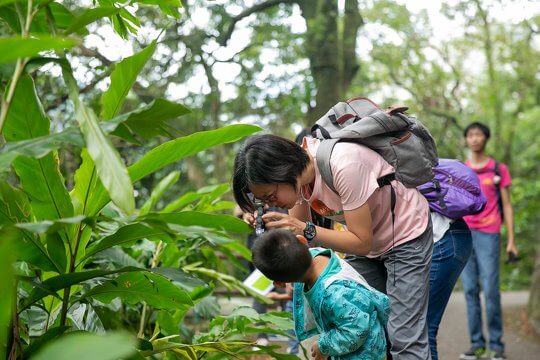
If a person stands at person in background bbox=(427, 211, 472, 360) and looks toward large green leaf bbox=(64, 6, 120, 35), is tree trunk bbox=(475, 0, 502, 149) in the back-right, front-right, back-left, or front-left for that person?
back-right

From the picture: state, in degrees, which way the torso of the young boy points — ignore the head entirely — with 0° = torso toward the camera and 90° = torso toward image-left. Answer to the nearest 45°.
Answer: approximately 90°

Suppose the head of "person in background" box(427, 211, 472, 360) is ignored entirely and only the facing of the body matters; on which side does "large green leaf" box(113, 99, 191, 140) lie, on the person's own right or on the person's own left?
on the person's own left

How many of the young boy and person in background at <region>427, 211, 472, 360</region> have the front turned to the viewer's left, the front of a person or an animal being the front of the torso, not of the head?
2

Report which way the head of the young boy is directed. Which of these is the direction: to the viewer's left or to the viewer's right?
to the viewer's left

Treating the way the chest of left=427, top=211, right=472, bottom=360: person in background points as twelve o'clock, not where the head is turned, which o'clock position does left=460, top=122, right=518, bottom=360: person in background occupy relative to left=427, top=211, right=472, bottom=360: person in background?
left=460, top=122, right=518, bottom=360: person in background is roughly at 3 o'clock from left=427, top=211, right=472, bottom=360: person in background.

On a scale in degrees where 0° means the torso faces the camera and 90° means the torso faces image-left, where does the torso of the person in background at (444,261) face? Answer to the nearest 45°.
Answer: approximately 90°
